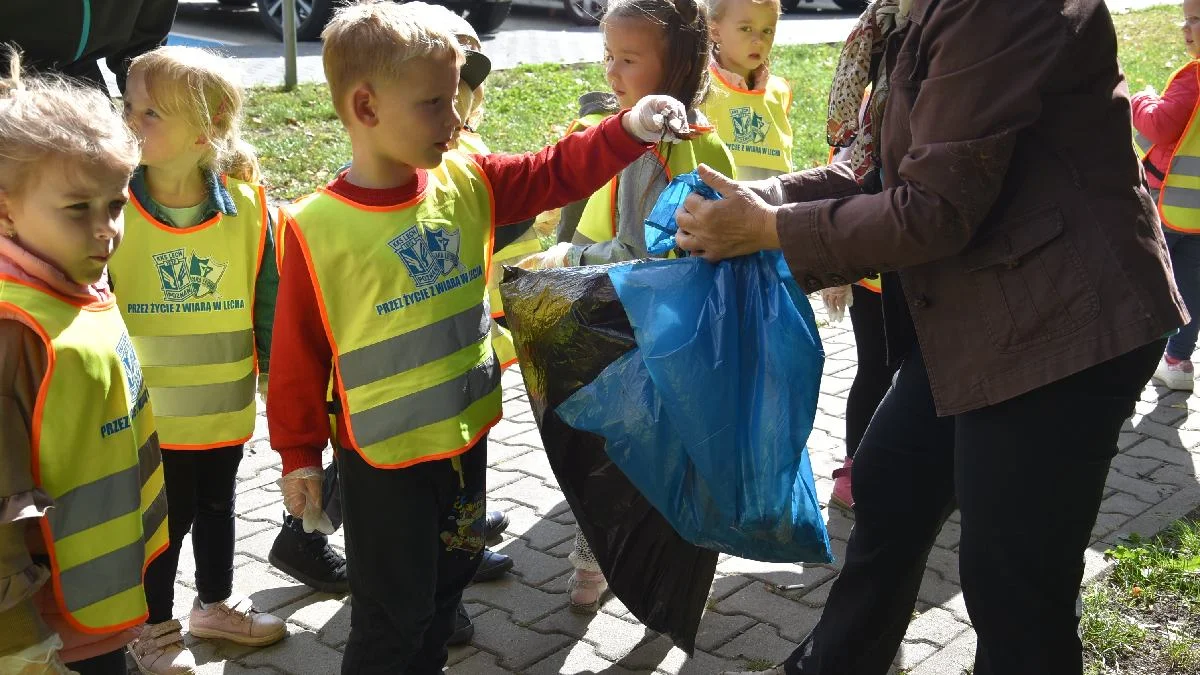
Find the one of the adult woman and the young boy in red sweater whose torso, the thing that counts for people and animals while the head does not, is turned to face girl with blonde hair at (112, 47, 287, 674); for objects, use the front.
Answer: the adult woman

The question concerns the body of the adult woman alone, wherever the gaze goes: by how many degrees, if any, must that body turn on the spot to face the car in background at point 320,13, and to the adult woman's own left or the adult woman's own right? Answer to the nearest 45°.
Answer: approximately 45° to the adult woman's own right

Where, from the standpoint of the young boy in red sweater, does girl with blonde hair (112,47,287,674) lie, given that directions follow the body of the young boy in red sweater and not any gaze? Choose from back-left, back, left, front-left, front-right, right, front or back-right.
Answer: back

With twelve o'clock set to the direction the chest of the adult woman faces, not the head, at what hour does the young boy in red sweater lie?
The young boy in red sweater is roughly at 12 o'clock from the adult woman.

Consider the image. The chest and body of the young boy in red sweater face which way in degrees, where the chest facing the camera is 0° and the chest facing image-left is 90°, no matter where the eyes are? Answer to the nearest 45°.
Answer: approximately 315°

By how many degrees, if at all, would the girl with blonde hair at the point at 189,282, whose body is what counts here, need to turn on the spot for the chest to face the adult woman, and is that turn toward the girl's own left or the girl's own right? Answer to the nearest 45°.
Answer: approximately 45° to the girl's own left

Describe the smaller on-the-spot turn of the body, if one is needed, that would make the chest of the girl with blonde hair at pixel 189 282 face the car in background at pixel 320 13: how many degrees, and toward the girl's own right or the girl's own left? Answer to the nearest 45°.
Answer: approximately 180°

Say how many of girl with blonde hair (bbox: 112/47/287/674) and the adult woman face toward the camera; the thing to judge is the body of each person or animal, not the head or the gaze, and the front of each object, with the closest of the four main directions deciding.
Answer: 1

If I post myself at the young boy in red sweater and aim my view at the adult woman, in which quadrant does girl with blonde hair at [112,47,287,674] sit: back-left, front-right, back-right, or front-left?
back-left

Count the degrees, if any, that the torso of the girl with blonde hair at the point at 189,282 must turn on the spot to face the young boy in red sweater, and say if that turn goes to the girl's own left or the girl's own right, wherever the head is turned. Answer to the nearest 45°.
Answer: approximately 45° to the girl's own left

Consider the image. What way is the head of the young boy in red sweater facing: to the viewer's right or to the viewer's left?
to the viewer's right

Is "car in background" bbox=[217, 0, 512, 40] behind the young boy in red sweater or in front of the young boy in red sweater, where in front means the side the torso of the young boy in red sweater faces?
behind

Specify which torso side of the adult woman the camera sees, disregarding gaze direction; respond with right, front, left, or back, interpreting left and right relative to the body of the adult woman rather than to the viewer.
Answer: left

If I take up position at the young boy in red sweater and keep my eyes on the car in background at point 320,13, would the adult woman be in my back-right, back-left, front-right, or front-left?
back-right
